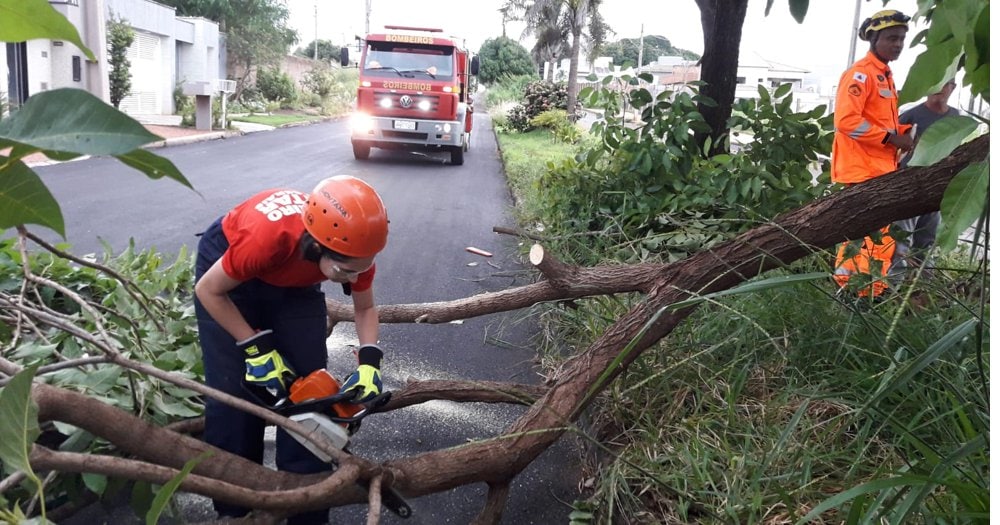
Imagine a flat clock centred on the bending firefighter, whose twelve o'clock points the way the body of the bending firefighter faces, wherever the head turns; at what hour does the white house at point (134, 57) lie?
The white house is roughly at 7 o'clock from the bending firefighter.

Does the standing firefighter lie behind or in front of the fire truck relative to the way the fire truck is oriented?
in front

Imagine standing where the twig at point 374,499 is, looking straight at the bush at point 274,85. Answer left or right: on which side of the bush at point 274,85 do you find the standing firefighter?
right

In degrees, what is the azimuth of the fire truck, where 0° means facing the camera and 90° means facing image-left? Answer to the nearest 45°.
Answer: approximately 0°

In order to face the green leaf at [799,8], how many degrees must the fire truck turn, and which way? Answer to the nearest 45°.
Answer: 0° — it already faces it

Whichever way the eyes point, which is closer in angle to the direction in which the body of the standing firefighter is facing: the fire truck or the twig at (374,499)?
the twig

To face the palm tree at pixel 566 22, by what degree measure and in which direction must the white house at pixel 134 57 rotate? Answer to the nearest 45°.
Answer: approximately 45° to its left

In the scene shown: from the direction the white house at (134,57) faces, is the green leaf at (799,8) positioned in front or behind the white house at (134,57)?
in front

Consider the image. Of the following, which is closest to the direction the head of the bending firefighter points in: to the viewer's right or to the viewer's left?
to the viewer's right

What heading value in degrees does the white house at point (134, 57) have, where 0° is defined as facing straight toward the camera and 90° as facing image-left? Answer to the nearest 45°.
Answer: approximately 315°

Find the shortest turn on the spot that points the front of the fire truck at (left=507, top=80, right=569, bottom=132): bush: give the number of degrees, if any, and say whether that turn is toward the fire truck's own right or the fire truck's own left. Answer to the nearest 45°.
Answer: approximately 180°

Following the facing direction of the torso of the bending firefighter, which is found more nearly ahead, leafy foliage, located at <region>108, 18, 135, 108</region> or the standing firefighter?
the standing firefighter
